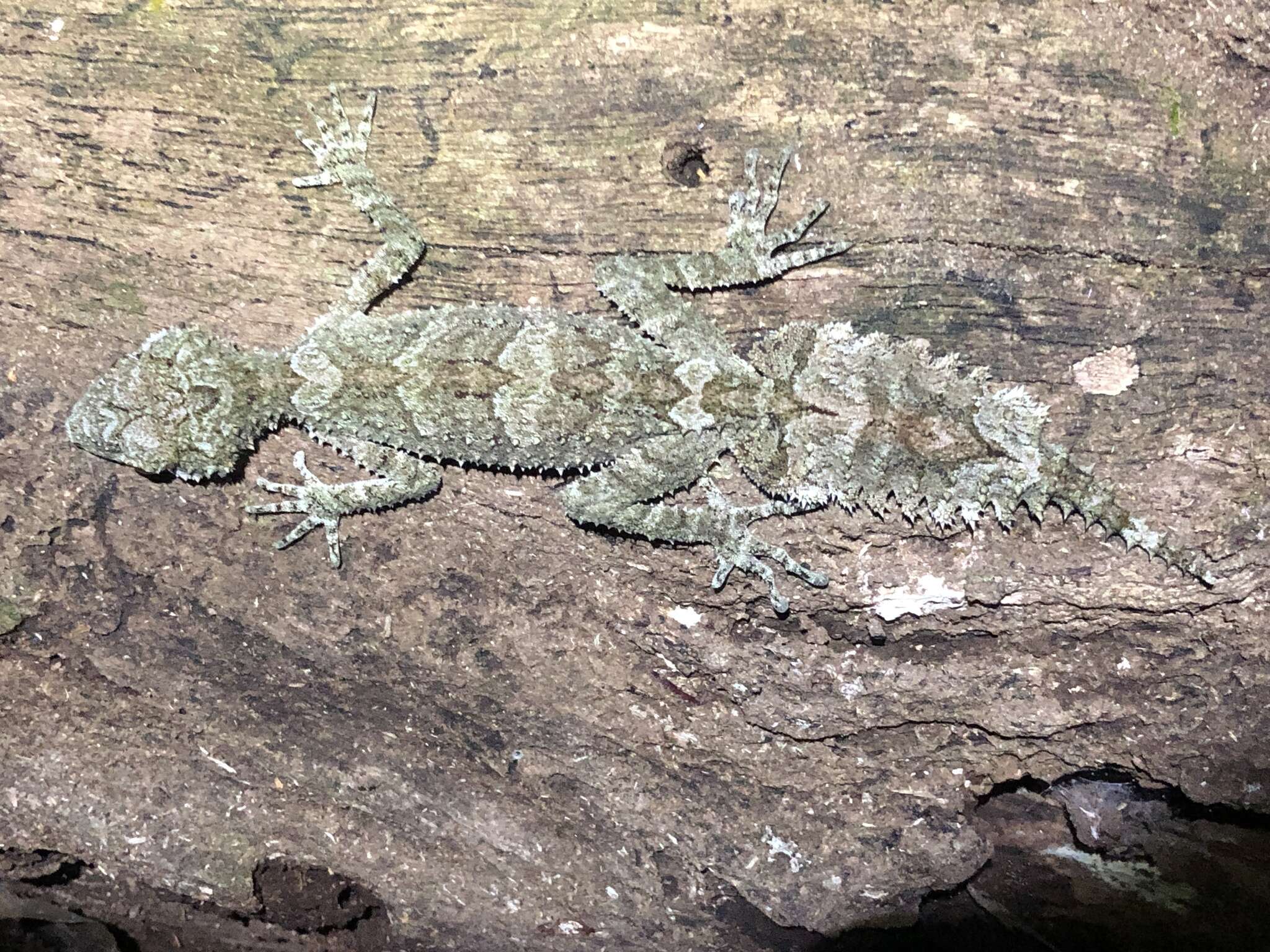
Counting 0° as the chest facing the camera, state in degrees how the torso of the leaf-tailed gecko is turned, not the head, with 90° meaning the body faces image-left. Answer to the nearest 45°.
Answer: approximately 90°
